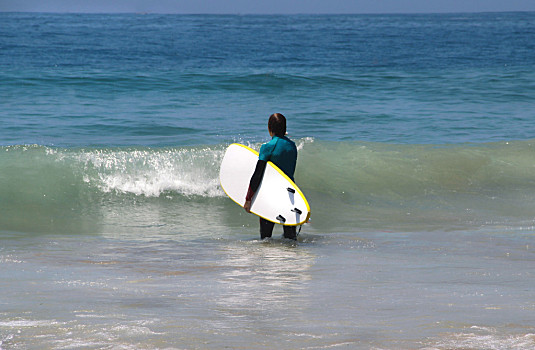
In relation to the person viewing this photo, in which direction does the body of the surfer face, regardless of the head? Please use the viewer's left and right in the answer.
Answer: facing away from the viewer and to the left of the viewer
